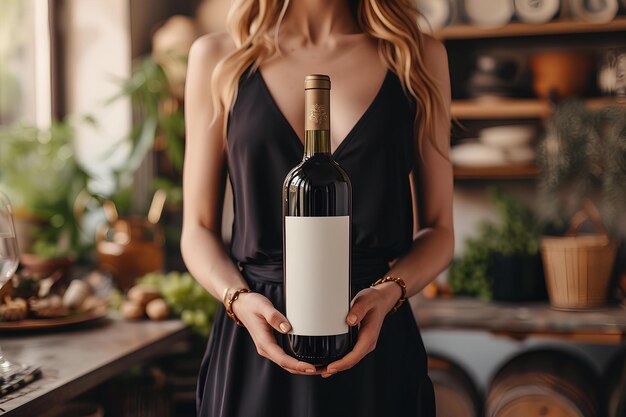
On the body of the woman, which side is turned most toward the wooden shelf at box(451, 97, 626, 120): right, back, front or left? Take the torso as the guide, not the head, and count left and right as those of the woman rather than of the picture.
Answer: back

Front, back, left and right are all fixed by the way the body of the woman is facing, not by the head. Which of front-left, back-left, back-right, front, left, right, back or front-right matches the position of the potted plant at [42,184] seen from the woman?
back-right

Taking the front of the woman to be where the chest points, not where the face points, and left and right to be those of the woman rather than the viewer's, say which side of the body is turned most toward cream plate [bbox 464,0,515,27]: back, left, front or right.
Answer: back

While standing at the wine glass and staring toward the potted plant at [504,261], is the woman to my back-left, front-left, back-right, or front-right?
front-right

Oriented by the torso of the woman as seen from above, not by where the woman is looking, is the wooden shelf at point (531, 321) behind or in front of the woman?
behind

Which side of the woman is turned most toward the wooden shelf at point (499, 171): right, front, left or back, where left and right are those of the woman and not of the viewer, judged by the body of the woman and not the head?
back

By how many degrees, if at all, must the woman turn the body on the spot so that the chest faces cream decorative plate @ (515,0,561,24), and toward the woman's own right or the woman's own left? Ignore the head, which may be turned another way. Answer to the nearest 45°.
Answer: approximately 135° to the woman's own left

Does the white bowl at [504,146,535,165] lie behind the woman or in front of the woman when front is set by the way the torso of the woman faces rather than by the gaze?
behind

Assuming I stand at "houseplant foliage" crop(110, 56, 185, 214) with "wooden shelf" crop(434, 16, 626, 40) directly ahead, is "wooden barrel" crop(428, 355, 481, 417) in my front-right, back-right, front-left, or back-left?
front-right

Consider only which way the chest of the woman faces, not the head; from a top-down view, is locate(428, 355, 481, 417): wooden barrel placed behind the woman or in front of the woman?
behind

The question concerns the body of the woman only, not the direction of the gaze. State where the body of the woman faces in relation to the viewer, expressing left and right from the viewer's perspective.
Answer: facing the viewer
